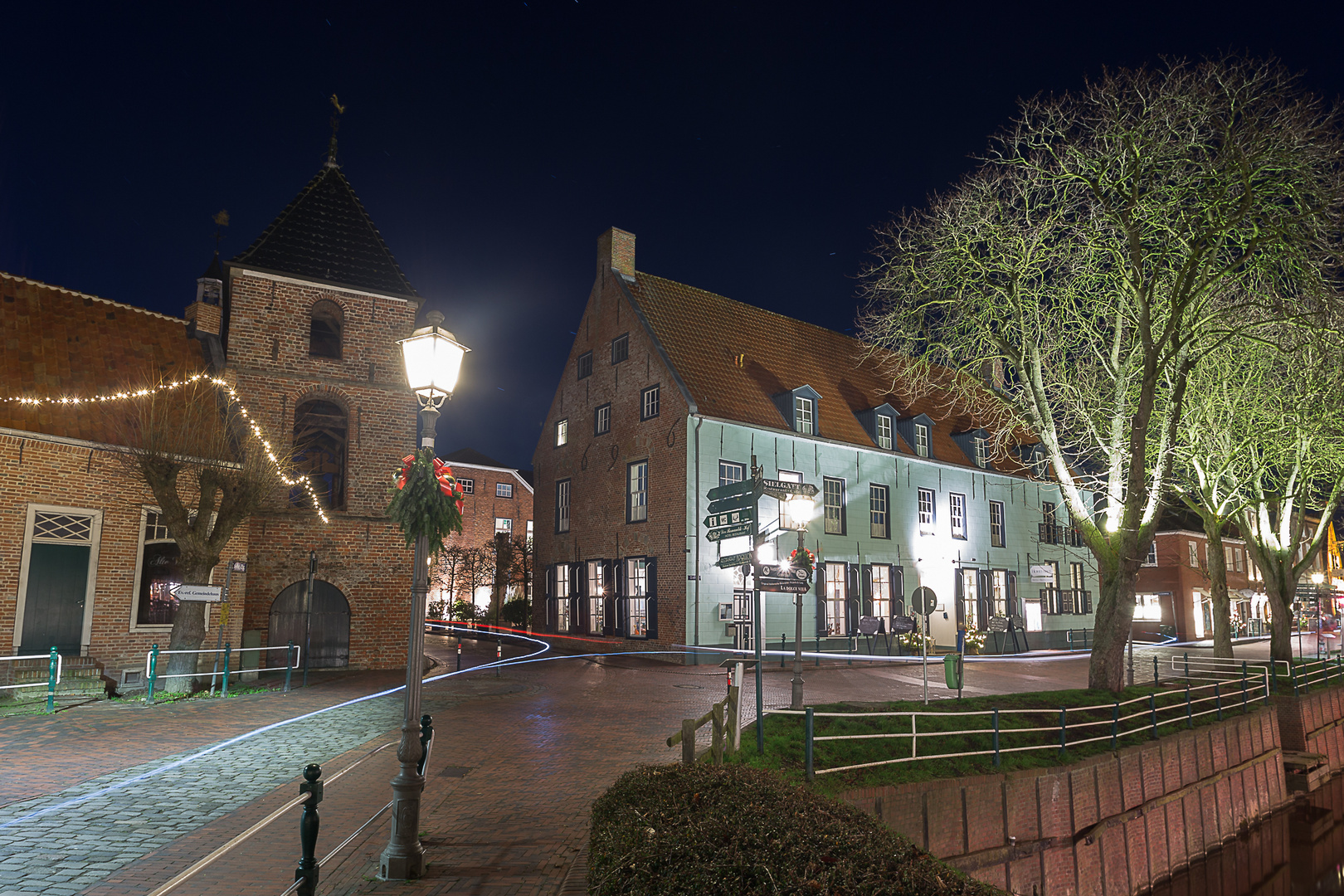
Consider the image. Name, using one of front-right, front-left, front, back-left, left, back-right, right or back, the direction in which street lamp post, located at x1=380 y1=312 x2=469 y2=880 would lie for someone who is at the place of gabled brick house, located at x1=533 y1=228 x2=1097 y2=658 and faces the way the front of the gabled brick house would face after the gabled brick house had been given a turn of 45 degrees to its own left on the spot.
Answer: right

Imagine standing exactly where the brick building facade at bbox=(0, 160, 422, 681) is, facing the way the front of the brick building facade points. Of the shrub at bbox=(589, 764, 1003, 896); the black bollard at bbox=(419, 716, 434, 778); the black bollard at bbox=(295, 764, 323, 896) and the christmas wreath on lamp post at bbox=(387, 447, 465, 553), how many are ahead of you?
4

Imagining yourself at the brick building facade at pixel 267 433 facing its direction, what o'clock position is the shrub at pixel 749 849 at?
The shrub is roughly at 12 o'clock from the brick building facade.

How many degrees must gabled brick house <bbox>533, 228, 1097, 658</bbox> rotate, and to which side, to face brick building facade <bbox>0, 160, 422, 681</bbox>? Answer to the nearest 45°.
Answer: approximately 90° to its right

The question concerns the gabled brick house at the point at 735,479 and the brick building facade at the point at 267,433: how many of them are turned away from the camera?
0

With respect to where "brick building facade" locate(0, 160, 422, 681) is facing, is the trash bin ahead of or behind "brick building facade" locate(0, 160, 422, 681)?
ahead

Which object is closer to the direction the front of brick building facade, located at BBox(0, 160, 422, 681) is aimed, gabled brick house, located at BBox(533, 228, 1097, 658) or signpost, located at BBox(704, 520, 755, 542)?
the signpost

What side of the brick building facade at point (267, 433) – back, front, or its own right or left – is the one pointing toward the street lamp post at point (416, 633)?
front

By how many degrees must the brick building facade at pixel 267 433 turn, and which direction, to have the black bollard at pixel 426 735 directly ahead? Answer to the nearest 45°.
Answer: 0° — it already faces it

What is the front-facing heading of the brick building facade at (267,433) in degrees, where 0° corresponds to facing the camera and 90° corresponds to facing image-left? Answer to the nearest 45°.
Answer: approximately 0°
